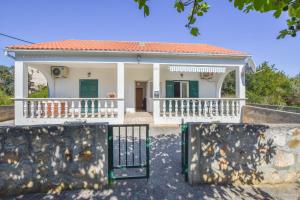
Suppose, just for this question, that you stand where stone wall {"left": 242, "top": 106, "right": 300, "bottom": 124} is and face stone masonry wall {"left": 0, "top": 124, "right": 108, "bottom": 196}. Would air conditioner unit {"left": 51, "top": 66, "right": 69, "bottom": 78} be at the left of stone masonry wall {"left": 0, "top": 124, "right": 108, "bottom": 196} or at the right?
right

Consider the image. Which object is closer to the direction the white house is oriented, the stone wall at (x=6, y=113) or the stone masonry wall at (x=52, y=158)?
the stone masonry wall

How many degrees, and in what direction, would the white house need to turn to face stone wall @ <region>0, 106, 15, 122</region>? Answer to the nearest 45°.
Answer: approximately 135° to its right

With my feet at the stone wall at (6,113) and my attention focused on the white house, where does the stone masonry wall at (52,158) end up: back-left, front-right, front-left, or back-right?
front-right

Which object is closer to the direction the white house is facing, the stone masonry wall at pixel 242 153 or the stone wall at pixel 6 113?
the stone masonry wall

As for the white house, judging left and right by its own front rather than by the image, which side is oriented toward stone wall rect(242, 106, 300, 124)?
left

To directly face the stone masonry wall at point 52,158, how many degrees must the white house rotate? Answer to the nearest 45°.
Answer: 0° — it already faces it

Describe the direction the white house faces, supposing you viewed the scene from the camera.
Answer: facing the viewer

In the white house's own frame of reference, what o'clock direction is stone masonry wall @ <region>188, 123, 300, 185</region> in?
The stone masonry wall is roughly at 11 o'clock from the white house.

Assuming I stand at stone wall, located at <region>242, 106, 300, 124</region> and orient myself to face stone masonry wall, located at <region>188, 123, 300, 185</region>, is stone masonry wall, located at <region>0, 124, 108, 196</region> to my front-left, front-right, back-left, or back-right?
front-right

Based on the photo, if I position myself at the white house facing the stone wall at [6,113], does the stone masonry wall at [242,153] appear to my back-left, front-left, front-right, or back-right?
back-left
